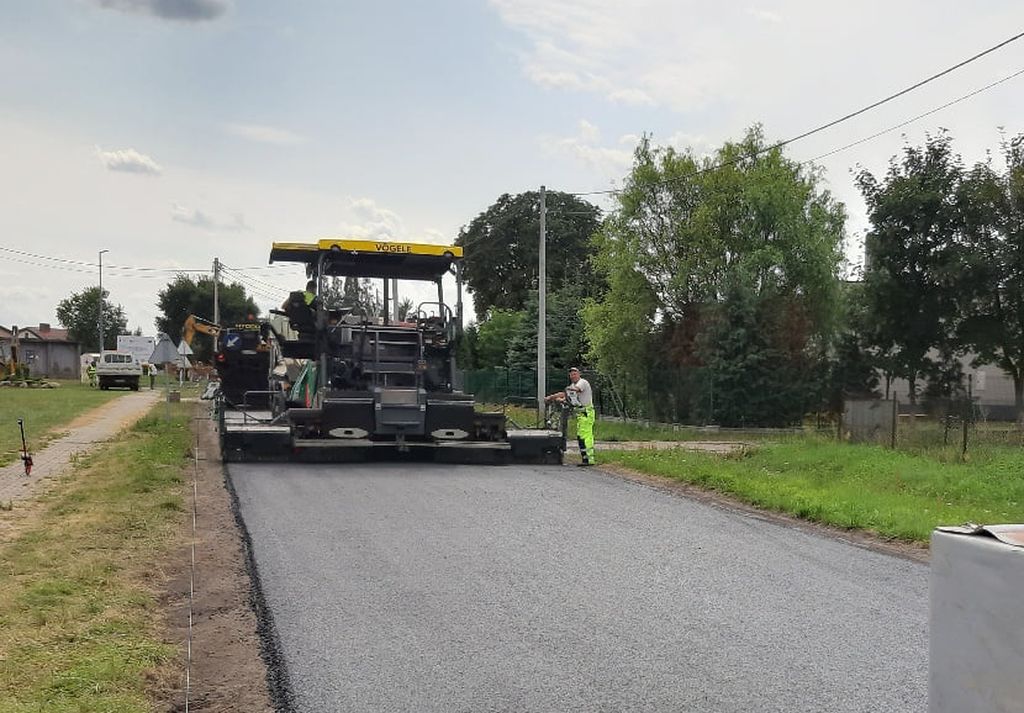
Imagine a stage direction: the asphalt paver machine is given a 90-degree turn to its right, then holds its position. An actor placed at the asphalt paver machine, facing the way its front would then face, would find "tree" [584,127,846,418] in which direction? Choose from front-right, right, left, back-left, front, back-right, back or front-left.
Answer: front-left

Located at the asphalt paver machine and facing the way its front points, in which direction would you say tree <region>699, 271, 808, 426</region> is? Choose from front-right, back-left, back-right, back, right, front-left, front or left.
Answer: front-right

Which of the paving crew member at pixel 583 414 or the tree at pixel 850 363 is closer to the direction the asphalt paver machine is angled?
the tree

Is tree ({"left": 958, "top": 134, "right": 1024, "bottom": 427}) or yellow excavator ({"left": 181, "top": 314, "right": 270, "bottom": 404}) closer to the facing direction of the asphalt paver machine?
the yellow excavator

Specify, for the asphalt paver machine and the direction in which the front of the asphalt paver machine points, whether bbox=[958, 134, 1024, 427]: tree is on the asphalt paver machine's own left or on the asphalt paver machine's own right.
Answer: on the asphalt paver machine's own right

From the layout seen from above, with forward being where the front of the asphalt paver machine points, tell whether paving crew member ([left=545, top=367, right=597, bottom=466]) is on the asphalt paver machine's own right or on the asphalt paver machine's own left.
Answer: on the asphalt paver machine's own right

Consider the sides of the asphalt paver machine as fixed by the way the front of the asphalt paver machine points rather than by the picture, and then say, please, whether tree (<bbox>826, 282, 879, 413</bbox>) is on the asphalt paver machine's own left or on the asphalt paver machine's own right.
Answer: on the asphalt paver machine's own right

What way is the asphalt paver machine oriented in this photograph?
away from the camera

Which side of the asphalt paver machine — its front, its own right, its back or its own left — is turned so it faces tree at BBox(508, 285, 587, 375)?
front

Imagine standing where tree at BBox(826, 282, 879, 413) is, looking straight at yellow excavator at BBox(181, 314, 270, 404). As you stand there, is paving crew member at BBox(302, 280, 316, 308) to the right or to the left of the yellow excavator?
left

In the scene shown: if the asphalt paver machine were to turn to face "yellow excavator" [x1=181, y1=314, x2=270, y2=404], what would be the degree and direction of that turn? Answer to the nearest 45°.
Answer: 0° — it already faces it

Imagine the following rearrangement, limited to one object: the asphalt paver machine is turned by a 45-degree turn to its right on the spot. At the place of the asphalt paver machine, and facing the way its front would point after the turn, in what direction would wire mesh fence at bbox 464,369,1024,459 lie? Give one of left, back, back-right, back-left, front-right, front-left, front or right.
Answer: front
